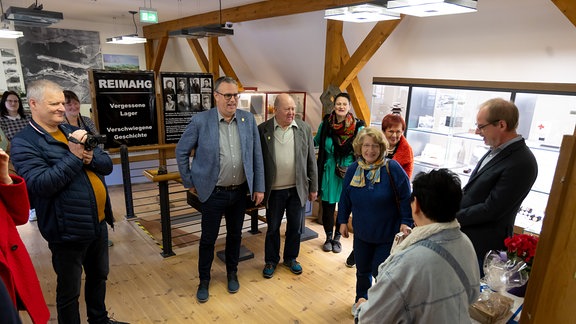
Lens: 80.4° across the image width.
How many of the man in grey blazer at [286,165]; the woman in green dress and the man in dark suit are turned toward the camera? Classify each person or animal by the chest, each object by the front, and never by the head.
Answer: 2

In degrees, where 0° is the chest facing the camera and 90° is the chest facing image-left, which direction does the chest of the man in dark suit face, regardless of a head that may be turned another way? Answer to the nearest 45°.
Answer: approximately 90°

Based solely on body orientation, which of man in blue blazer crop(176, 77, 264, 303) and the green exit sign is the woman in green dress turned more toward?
the man in blue blazer

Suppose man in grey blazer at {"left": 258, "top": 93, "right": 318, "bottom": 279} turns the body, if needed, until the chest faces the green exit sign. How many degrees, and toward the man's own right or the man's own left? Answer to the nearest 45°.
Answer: approximately 135° to the man's own right

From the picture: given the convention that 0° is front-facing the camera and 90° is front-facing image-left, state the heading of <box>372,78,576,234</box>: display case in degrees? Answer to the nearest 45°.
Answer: approximately 45°

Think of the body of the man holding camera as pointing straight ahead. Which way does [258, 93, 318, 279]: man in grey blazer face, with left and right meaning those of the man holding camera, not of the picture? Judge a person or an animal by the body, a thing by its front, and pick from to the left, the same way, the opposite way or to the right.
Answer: to the right

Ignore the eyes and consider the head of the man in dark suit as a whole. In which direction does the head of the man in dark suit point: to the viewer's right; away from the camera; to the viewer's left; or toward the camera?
to the viewer's left

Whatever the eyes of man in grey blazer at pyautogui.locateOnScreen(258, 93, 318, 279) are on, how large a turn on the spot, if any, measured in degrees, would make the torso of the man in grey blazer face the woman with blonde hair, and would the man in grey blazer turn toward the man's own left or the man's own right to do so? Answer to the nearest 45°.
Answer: approximately 45° to the man's own left
